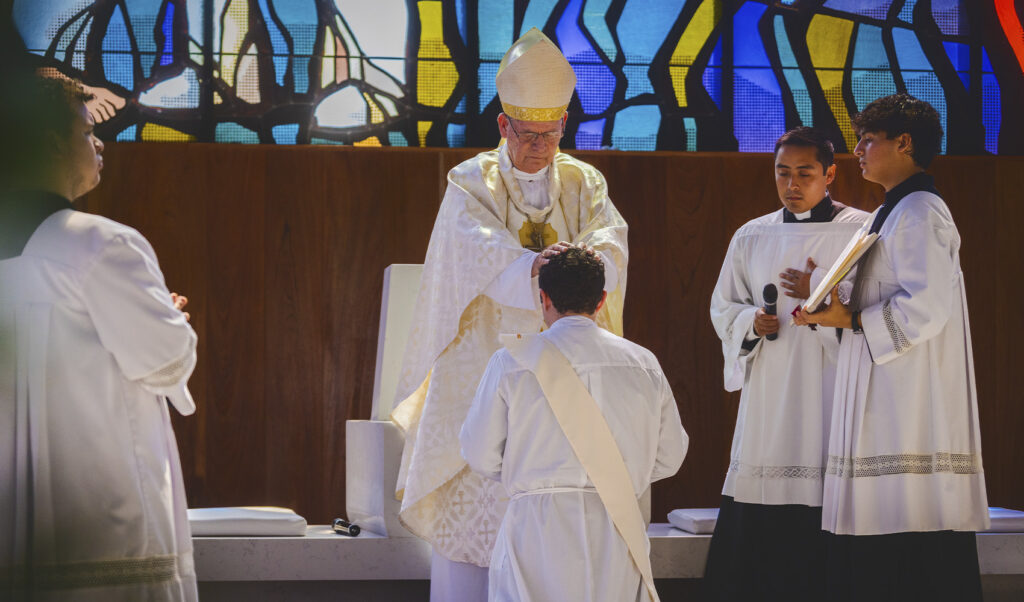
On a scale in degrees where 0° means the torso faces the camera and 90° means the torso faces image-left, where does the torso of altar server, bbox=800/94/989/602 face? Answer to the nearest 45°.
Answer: approximately 90°

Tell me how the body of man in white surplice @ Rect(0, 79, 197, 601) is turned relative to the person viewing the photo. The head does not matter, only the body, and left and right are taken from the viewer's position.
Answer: facing away from the viewer and to the right of the viewer

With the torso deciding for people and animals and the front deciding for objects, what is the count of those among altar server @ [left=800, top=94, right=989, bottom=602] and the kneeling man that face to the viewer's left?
1

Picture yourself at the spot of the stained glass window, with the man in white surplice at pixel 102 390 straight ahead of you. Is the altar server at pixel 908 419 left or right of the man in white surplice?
left

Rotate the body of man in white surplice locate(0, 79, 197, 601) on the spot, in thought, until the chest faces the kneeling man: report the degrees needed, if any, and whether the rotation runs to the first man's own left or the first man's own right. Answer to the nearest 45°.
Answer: approximately 45° to the first man's own right

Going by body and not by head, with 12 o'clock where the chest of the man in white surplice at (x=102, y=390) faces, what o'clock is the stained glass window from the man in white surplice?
The stained glass window is roughly at 12 o'clock from the man in white surplice.

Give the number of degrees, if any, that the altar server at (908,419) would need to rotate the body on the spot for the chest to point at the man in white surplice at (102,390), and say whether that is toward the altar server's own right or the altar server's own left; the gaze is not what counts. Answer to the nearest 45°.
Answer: approximately 45° to the altar server's own left

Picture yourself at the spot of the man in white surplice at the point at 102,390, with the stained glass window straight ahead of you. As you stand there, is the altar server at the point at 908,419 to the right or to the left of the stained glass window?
right

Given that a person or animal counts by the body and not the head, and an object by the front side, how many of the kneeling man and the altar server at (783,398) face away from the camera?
1

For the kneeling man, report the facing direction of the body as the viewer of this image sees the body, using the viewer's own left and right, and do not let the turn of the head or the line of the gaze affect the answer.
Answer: facing away from the viewer

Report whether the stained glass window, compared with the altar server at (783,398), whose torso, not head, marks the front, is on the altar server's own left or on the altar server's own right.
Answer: on the altar server's own right

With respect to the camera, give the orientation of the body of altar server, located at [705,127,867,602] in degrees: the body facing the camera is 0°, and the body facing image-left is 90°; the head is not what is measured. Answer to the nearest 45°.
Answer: approximately 45°
